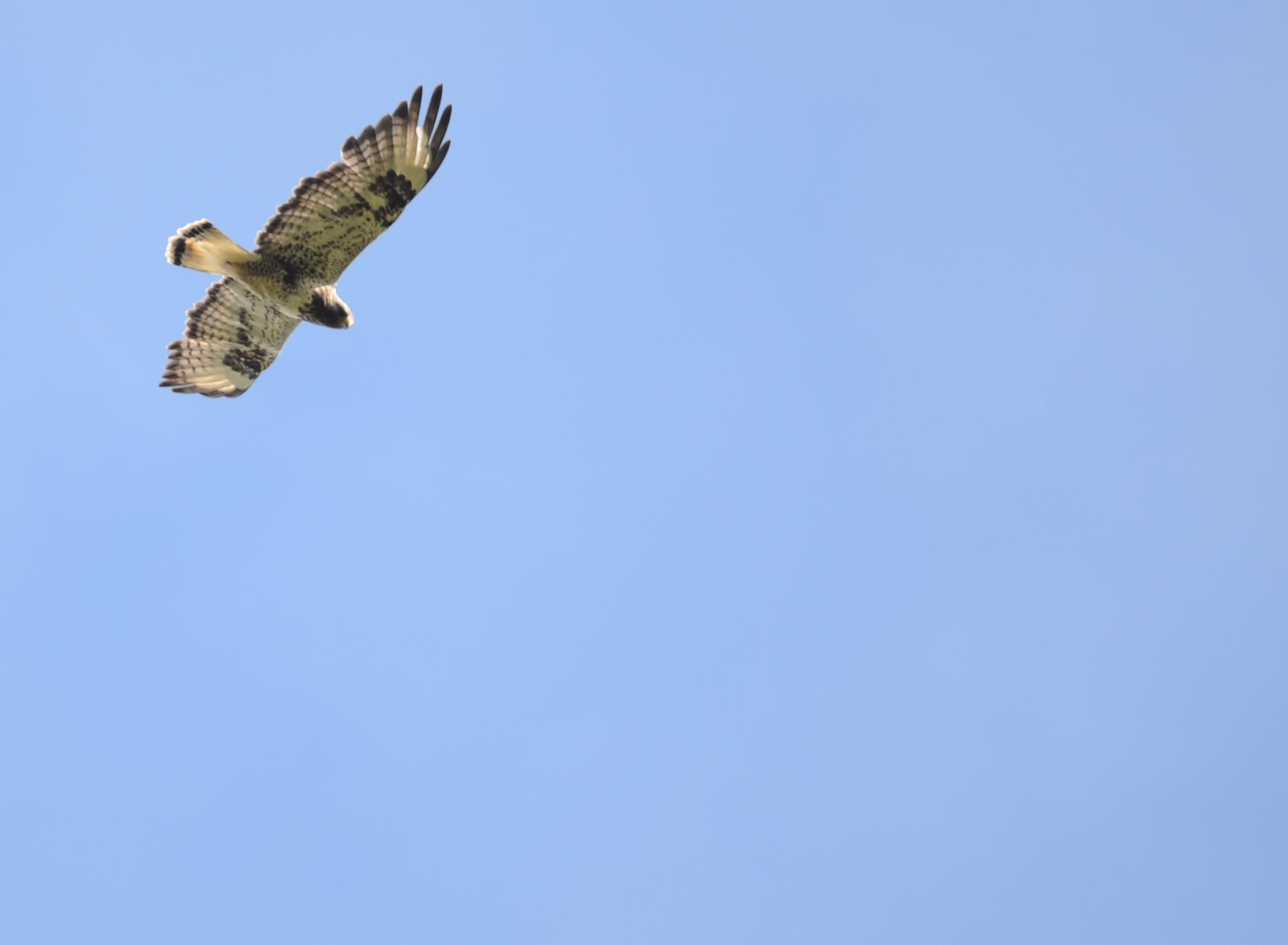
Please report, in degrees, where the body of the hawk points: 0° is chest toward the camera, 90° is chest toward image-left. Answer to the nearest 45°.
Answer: approximately 270°
